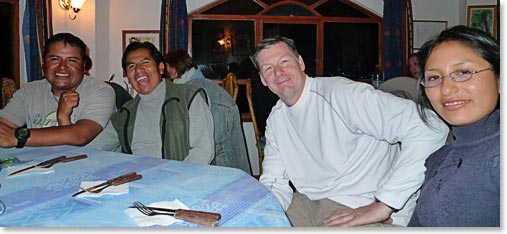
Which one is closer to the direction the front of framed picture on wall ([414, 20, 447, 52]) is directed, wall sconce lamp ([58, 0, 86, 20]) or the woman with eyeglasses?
the woman with eyeglasses

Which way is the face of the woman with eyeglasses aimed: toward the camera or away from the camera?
toward the camera

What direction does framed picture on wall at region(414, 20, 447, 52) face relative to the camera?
toward the camera

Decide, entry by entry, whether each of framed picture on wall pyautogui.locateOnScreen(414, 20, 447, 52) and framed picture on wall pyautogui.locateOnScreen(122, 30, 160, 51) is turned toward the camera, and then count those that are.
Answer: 2

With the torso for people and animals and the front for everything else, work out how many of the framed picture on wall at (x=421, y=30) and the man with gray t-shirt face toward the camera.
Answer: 2

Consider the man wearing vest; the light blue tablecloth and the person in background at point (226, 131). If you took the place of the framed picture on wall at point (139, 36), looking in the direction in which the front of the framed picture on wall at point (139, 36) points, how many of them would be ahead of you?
3

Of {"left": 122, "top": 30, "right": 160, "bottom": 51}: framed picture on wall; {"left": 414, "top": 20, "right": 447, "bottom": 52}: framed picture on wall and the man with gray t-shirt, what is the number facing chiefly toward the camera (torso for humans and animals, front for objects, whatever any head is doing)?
3

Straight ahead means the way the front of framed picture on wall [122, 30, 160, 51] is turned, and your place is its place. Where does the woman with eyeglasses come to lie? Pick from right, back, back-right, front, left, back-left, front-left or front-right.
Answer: front

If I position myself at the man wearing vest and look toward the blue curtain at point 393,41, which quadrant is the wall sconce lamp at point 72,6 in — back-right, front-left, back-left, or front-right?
front-left

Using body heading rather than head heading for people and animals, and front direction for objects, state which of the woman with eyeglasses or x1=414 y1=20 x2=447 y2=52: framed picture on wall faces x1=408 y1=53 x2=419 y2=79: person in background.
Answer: the framed picture on wall

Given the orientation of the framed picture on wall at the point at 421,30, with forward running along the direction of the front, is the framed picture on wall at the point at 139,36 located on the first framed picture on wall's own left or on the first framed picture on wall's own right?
on the first framed picture on wall's own right

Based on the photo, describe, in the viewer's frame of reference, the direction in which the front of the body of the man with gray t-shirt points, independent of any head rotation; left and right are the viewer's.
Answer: facing the viewer

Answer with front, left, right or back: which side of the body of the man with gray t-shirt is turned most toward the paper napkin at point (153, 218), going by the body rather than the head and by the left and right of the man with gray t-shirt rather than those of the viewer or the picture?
front

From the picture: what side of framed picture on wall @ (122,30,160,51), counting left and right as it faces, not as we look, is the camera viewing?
front

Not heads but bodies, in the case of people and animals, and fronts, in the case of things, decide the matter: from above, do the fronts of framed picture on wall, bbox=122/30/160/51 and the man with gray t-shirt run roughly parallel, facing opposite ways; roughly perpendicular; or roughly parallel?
roughly parallel

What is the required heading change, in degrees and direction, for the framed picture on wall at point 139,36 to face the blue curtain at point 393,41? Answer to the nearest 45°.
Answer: approximately 90° to its left
